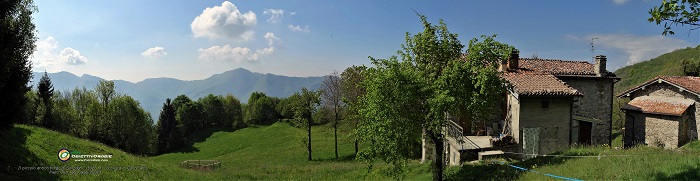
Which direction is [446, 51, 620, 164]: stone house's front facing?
toward the camera

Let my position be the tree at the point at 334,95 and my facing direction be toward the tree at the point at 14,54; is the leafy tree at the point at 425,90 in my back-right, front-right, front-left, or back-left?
front-left

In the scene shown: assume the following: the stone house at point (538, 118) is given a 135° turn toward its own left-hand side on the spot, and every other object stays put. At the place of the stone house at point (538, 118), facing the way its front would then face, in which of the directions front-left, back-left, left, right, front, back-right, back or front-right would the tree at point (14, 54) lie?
back

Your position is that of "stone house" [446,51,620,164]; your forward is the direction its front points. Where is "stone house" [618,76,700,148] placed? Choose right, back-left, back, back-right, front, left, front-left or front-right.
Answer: back-left
